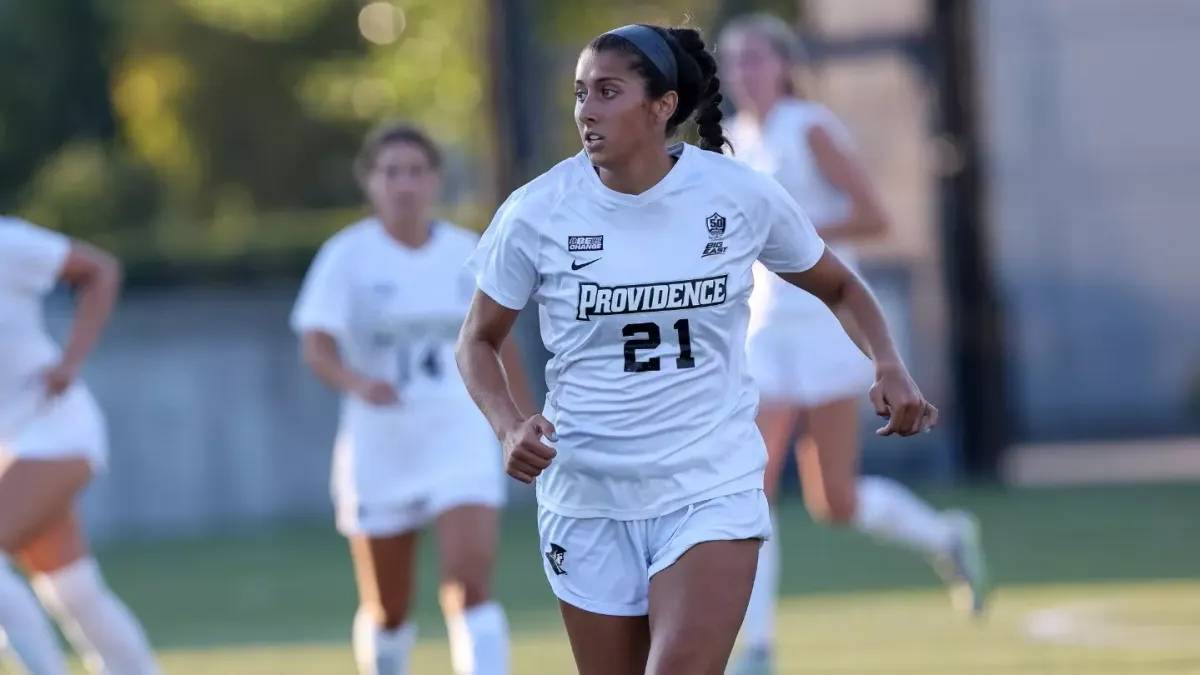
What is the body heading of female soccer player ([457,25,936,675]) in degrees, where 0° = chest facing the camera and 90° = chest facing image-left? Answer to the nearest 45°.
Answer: approximately 0°

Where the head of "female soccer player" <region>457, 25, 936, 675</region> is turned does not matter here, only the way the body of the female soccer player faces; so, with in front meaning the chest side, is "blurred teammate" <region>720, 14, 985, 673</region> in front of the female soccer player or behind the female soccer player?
behind

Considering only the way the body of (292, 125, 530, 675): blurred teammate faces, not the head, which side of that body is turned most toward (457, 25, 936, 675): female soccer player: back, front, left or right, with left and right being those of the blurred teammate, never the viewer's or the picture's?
front

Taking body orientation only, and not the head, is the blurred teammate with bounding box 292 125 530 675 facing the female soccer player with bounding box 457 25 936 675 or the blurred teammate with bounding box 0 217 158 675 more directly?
the female soccer player

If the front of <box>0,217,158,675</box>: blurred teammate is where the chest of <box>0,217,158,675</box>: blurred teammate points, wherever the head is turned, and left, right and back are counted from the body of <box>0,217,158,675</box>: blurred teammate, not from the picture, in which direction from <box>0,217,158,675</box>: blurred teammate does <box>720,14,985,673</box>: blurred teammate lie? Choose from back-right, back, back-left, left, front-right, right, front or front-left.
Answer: back

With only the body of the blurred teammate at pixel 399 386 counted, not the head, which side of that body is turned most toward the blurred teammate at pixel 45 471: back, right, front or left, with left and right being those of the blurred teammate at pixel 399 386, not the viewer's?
right
